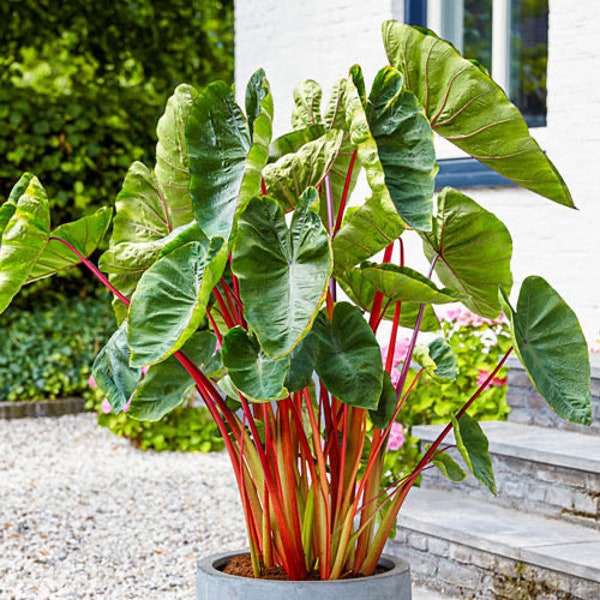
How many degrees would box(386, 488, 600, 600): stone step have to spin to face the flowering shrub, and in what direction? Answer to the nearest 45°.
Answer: approximately 135° to its right

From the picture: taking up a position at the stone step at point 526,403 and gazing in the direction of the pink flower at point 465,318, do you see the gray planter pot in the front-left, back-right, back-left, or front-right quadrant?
back-left

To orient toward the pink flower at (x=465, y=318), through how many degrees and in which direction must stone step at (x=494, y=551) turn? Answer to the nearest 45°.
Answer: approximately 135° to its right

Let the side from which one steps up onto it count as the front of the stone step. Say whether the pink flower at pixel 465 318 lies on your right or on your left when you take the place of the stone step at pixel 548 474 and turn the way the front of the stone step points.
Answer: on your right

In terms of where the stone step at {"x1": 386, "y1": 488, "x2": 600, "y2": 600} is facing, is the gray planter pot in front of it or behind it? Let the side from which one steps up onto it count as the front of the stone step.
in front

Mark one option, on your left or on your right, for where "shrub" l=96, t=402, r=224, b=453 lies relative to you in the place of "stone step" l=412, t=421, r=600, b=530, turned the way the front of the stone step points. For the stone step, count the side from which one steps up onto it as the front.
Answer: on your right

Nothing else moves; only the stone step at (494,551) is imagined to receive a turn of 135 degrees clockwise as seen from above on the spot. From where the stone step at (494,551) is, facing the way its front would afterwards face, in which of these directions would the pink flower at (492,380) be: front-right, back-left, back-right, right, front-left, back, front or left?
front

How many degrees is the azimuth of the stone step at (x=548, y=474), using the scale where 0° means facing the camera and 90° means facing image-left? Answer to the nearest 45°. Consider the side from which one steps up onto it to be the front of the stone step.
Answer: approximately 45°

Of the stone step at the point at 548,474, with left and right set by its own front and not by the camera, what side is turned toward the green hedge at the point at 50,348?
right

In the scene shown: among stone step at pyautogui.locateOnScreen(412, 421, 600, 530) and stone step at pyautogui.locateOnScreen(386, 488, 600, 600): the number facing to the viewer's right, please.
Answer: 0

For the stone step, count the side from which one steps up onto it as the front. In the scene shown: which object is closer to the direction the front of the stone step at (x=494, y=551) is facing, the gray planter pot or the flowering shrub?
the gray planter pot

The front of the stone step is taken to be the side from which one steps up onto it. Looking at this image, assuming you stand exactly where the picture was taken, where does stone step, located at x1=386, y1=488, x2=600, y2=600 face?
facing the viewer and to the left of the viewer

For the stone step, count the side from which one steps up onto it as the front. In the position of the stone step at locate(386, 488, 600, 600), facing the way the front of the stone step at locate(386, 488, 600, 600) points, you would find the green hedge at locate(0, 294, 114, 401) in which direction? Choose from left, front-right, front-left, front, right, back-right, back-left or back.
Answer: right
